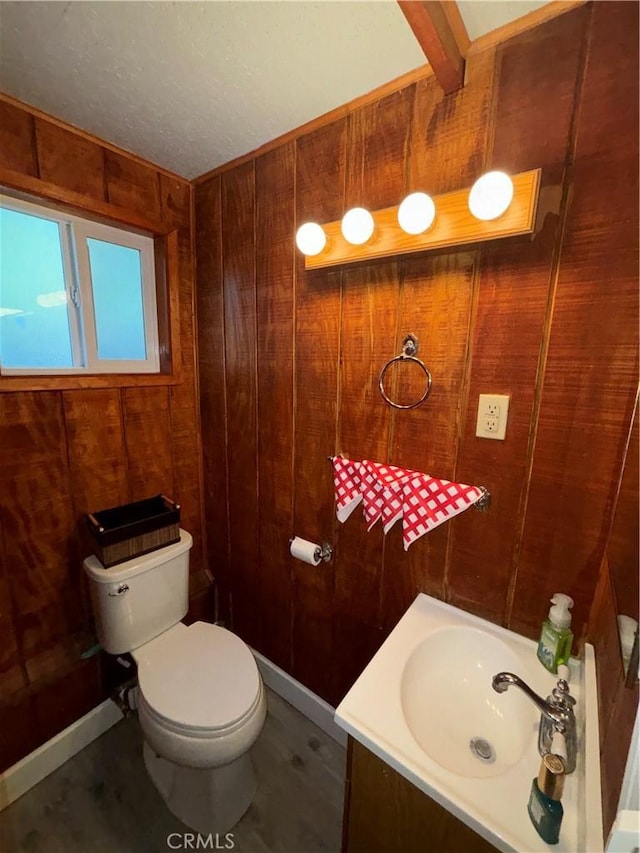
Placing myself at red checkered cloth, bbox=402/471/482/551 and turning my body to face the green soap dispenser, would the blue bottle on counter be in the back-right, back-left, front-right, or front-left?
front-right

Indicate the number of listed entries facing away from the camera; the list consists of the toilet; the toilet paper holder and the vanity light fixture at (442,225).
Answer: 0

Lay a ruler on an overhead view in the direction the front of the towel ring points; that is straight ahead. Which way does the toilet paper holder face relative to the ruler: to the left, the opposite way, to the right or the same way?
the same way

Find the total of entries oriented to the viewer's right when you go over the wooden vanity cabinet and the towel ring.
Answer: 0

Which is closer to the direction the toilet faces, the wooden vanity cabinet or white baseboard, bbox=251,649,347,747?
the wooden vanity cabinet

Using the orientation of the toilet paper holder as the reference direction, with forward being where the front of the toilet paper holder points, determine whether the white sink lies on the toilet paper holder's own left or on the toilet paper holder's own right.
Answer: on the toilet paper holder's own left

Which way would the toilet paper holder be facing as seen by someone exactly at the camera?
facing the viewer and to the left of the viewer

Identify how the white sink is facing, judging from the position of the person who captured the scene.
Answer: facing away from the viewer and to the left of the viewer

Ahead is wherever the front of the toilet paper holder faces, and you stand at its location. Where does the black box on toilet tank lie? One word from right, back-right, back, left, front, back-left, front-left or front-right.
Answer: front-right

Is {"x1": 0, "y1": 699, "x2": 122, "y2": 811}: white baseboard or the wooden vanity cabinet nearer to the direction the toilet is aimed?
the wooden vanity cabinet
